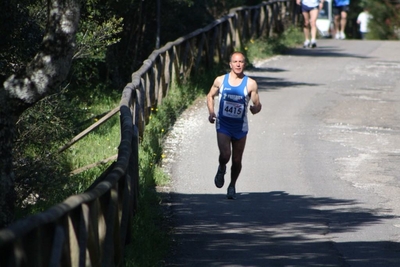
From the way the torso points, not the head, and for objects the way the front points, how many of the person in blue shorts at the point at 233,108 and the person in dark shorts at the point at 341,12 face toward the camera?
2

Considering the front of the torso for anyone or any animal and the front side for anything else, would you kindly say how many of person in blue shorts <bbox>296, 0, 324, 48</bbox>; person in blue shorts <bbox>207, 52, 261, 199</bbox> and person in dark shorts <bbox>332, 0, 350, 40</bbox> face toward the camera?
3

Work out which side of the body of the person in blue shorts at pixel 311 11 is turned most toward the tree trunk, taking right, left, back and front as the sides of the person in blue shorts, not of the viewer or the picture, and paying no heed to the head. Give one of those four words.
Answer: front

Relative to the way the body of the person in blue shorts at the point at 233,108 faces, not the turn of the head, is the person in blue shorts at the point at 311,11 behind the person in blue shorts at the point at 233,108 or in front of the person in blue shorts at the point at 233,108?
behind

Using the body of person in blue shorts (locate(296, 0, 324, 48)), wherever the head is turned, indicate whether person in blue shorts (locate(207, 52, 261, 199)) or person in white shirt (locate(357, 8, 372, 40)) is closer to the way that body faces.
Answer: the person in blue shorts

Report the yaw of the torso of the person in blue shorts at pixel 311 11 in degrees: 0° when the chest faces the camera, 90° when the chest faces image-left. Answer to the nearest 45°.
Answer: approximately 0°

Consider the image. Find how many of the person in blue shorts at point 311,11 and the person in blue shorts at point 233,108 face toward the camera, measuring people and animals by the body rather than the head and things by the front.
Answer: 2

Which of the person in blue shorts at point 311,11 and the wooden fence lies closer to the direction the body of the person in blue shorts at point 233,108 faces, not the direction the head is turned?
the wooden fence

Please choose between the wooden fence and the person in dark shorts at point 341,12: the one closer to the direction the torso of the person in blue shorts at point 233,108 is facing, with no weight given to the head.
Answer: the wooden fence
